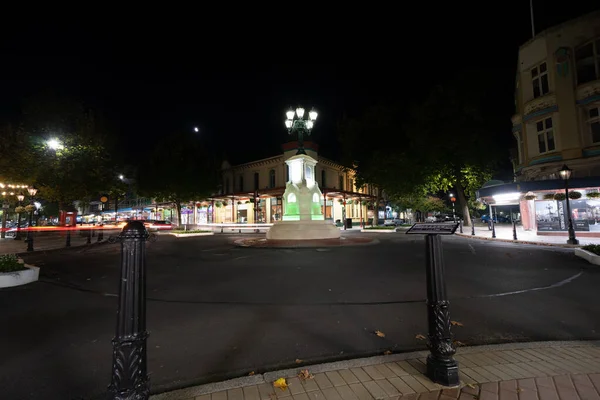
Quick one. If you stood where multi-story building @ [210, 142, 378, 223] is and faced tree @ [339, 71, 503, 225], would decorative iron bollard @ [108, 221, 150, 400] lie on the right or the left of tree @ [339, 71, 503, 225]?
right

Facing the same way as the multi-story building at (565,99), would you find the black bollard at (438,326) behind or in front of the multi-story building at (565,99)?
in front

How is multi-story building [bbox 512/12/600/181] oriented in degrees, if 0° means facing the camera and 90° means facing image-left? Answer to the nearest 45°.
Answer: approximately 45°

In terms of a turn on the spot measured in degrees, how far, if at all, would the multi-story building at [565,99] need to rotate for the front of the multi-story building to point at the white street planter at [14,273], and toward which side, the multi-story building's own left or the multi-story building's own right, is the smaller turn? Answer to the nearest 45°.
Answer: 0° — it already faces it

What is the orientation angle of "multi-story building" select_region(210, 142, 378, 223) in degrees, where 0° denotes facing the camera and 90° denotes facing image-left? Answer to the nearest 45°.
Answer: approximately 0°

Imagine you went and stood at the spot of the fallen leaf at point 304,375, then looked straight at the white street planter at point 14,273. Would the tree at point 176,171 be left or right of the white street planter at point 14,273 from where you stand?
right

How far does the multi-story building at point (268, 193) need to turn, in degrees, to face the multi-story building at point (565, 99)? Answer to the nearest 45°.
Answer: approximately 45° to its left

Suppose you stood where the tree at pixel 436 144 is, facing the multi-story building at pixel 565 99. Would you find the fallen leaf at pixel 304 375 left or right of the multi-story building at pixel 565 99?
right

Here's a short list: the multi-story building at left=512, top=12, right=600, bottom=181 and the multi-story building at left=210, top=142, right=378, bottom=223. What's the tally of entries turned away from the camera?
0

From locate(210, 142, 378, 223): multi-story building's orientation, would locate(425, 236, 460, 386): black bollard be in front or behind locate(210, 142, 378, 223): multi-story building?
in front

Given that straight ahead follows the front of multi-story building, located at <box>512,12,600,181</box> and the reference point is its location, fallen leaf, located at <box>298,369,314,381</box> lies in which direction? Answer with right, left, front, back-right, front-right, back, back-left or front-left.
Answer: front-left
